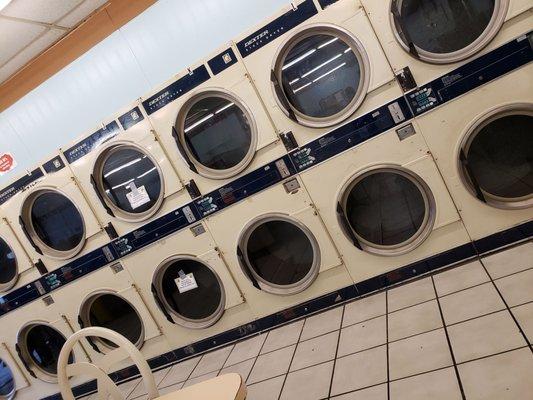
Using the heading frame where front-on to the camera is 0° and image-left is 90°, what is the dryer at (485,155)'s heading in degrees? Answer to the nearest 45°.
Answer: approximately 0°

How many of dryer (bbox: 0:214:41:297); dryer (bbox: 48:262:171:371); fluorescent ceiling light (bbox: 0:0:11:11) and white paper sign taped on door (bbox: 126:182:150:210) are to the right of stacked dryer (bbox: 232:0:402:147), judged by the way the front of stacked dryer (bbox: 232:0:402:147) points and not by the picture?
4

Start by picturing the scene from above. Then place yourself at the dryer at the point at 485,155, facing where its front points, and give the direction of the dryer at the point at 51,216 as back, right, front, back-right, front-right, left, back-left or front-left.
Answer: right

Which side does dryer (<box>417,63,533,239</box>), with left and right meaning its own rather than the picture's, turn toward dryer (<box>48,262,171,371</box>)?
right

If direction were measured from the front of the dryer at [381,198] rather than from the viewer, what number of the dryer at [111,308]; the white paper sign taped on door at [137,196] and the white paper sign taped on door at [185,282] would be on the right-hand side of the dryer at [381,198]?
3

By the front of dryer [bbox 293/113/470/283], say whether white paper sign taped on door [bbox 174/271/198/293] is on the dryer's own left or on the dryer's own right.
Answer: on the dryer's own right

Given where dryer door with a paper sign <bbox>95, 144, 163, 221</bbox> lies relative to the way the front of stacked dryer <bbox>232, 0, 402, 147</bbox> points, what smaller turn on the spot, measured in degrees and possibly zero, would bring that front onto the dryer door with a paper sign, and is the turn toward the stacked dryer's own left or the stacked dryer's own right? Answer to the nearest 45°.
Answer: approximately 90° to the stacked dryer's own right

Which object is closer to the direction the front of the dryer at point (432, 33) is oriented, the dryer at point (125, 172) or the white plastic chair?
the white plastic chair

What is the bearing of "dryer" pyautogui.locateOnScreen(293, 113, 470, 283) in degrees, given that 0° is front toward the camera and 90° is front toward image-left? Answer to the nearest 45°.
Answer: approximately 0°

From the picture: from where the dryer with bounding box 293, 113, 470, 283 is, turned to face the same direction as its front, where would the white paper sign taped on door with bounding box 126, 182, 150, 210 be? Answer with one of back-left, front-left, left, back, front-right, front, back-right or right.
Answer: right

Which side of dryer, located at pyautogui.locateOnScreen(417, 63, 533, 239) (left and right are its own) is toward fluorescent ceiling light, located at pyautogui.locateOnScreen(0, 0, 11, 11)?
right
